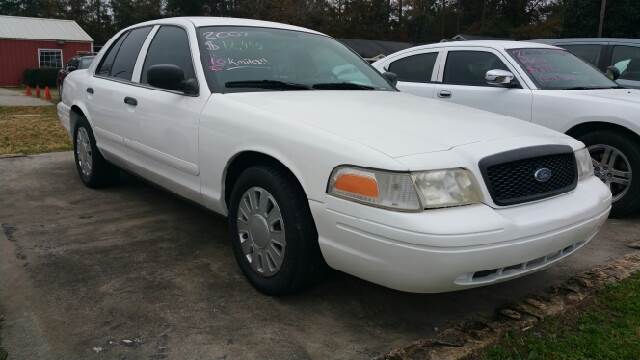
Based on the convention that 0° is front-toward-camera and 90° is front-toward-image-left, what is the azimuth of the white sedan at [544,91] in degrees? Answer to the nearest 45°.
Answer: approximately 315°

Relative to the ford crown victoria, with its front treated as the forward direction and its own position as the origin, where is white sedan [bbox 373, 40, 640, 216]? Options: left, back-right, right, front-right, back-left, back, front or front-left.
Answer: left

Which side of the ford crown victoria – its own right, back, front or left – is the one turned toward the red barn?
back

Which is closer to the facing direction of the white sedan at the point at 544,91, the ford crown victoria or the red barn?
the ford crown victoria

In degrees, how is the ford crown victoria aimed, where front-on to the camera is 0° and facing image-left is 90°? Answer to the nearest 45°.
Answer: approximately 315°

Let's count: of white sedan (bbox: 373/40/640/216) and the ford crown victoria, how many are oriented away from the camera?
0

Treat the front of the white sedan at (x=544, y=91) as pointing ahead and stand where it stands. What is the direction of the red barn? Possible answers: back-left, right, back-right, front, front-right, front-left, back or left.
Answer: back
